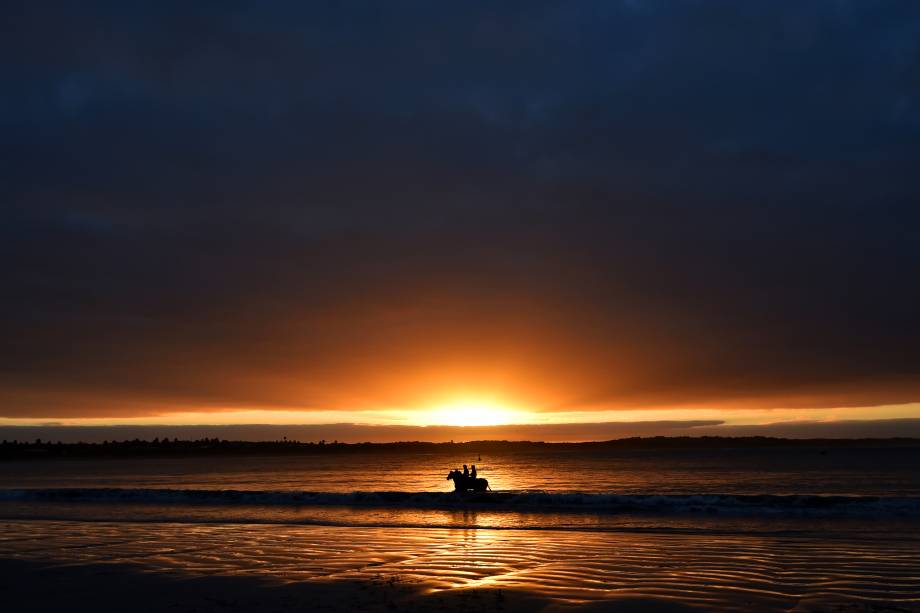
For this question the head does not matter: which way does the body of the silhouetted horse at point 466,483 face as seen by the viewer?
to the viewer's left
